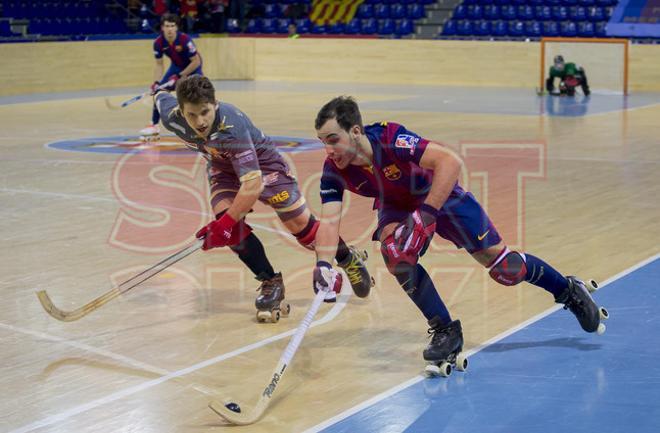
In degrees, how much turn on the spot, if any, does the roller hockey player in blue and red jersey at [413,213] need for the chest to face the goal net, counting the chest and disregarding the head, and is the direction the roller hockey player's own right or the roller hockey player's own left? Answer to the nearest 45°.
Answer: approximately 135° to the roller hockey player's own right

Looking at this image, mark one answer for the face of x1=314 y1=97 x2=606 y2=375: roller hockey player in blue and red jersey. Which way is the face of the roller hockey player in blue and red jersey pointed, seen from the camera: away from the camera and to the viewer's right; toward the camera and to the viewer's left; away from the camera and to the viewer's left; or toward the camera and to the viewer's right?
toward the camera and to the viewer's left

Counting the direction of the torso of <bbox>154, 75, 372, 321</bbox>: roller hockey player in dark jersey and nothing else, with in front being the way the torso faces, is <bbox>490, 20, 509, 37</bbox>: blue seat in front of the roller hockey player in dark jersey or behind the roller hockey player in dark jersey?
behind

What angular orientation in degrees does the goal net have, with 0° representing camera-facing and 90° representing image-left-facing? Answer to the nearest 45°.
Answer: approximately 0°

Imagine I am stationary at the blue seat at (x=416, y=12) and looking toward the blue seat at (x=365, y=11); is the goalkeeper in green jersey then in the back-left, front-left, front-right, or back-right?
back-left

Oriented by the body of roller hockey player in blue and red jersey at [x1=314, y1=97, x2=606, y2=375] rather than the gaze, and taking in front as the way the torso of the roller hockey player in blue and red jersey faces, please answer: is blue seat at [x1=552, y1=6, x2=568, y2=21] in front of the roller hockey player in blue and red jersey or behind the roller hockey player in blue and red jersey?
behind

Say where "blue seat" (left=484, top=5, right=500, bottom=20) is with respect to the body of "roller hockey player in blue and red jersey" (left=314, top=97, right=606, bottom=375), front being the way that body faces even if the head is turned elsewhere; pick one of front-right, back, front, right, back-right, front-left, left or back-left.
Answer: back-right
